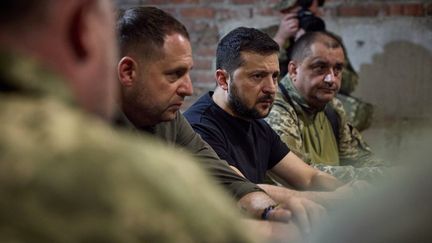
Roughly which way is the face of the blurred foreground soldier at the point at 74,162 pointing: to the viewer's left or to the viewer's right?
to the viewer's right

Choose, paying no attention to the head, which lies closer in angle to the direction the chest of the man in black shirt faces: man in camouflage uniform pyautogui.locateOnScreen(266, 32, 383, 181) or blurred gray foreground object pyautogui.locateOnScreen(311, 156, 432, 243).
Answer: the blurred gray foreground object

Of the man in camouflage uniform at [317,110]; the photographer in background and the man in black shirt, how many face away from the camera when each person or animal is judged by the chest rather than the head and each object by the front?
0

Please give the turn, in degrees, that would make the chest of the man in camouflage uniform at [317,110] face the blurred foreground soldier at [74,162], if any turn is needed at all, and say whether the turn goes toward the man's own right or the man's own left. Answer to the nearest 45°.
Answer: approximately 45° to the man's own right

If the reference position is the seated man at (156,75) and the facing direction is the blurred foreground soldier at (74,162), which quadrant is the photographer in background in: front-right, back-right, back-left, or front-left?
back-left

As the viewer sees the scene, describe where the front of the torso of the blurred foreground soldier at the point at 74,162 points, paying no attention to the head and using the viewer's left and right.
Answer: facing away from the viewer and to the right of the viewer

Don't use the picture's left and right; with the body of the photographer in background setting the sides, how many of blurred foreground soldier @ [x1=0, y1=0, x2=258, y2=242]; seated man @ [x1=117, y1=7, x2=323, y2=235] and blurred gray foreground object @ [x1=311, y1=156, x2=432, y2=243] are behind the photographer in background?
0

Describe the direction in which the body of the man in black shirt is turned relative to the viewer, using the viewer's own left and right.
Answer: facing the viewer and to the right of the viewer

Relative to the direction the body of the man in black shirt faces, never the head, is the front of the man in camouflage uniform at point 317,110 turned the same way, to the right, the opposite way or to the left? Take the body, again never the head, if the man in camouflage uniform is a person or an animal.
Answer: the same way

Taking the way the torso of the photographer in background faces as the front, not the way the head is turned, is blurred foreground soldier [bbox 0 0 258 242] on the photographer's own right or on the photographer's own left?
on the photographer's own right

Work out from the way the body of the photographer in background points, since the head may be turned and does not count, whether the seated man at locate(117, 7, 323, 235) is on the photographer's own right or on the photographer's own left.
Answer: on the photographer's own right

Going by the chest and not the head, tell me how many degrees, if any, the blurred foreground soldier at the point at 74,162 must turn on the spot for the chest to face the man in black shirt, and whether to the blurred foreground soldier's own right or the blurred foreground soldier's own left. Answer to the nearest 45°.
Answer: approximately 45° to the blurred foreground soldier's own left

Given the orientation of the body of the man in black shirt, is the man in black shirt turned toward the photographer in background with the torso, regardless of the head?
no

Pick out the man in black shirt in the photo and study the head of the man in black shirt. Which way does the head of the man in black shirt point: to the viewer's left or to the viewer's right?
to the viewer's right

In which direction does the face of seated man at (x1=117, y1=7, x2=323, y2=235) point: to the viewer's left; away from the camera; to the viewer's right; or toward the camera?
to the viewer's right
